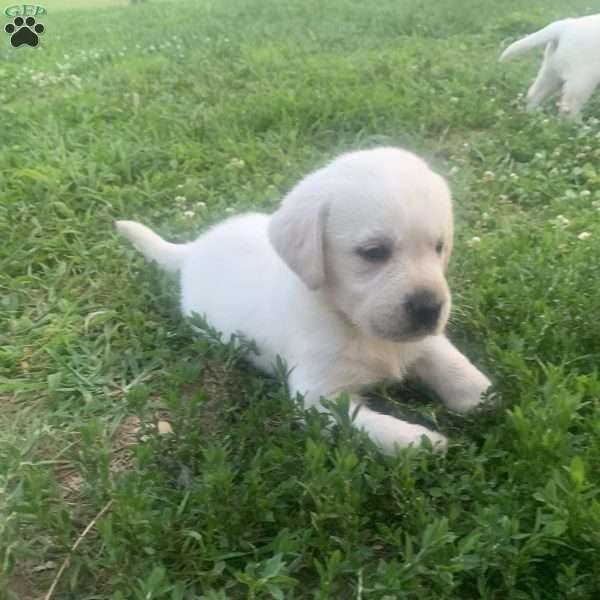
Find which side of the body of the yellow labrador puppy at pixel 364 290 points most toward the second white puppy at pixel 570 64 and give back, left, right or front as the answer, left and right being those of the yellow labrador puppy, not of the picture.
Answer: left

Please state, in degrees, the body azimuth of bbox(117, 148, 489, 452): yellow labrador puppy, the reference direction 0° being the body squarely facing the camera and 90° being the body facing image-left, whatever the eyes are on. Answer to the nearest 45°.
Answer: approximately 315°
